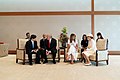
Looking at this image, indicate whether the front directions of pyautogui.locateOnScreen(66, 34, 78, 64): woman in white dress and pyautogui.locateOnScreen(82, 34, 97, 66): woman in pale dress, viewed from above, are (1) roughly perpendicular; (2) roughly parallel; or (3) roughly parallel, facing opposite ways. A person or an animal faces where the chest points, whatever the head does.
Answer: roughly perpendicular

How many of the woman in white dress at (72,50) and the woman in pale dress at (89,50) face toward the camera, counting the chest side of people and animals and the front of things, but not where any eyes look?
1

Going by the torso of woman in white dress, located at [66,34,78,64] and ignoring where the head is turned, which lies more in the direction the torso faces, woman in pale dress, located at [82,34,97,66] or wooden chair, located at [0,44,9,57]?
the woman in pale dress

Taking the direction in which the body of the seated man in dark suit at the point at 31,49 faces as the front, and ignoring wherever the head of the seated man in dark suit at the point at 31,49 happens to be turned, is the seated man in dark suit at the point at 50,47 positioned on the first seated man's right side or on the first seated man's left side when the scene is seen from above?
on the first seated man's left side

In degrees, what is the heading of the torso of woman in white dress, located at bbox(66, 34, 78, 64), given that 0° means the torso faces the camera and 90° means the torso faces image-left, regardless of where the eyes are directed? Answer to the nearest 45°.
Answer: approximately 0°

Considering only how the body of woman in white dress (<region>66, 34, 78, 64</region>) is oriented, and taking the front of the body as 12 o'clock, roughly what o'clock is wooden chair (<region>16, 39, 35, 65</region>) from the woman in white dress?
The wooden chair is roughly at 3 o'clock from the woman in white dress.

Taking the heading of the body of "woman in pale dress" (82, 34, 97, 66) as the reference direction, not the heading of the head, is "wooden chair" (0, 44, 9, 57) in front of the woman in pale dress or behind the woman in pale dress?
in front

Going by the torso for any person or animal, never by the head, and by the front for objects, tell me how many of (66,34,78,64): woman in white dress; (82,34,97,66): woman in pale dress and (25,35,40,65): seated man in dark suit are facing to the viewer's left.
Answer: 1

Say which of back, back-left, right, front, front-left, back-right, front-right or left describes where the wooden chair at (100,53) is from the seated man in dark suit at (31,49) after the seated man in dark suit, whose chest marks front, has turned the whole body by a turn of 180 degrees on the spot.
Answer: back-right

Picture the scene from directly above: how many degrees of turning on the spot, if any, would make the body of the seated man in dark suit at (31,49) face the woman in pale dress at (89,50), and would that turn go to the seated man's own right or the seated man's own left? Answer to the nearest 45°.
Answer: approximately 45° to the seated man's own left

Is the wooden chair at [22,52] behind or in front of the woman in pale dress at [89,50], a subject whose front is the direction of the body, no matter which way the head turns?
in front

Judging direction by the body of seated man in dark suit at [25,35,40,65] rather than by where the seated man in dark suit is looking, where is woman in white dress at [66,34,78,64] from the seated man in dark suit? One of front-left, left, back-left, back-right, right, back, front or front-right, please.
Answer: front-left

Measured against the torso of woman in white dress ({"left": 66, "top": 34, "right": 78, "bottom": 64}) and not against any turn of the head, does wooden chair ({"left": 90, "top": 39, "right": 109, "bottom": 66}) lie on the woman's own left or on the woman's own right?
on the woman's own left

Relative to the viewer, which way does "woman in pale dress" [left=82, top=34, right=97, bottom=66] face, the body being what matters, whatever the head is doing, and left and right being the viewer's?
facing to the left of the viewer

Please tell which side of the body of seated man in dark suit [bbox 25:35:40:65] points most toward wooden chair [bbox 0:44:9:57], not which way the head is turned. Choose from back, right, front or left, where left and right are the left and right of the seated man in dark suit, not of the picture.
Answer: back
